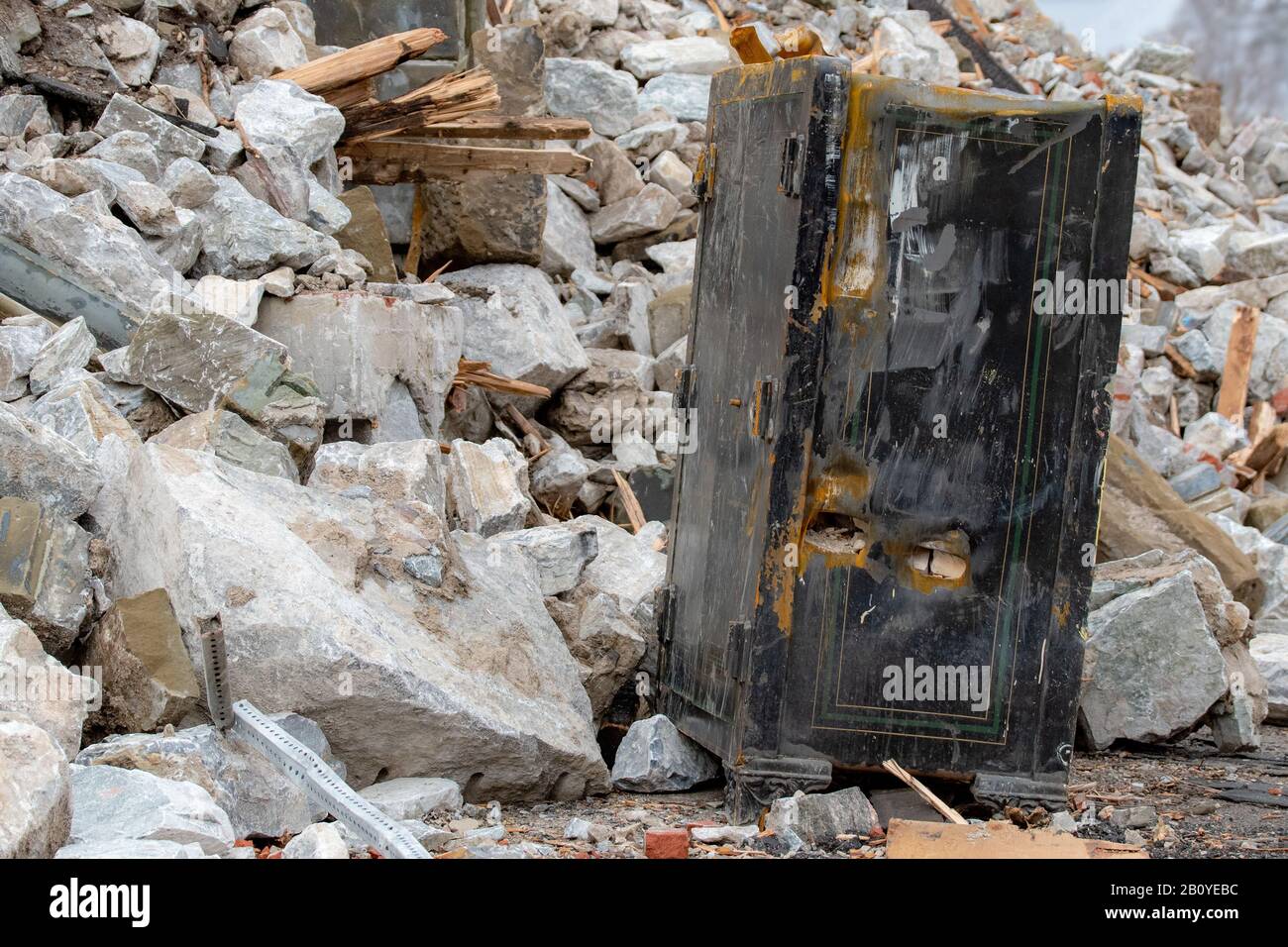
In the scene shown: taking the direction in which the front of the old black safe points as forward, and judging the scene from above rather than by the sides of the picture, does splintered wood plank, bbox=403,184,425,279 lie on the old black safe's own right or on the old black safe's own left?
on the old black safe's own right

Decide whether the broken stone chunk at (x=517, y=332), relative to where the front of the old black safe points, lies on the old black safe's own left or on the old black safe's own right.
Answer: on the old black safe's own right

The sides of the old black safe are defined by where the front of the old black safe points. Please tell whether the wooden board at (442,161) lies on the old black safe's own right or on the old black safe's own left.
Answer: on the old black safe's own right
